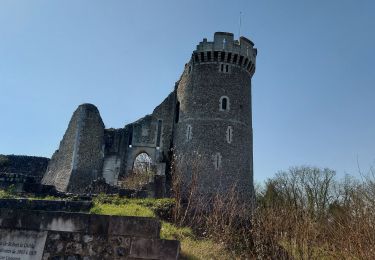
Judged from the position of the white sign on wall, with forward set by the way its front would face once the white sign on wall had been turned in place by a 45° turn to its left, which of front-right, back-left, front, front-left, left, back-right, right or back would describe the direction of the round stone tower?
left

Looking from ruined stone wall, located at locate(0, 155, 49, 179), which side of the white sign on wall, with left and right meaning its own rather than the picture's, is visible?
back

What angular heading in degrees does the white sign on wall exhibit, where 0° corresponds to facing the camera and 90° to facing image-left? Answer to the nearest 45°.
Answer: approximately 0°
